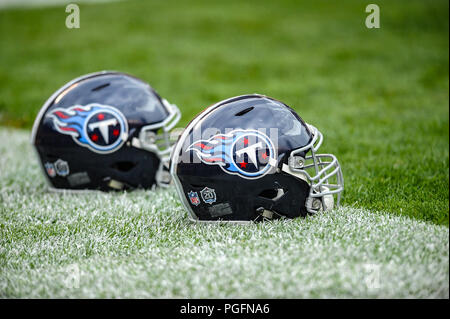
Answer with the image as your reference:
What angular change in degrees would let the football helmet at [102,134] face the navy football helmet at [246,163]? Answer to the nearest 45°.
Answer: approximately 45° to its right

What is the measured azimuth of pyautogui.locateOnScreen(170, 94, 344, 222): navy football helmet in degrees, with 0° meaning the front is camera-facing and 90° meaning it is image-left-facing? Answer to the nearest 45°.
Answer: approximately 270°

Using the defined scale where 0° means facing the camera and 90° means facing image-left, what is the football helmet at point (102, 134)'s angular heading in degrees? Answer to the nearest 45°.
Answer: approximately 270°

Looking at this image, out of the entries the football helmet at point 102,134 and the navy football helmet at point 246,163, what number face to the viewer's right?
2

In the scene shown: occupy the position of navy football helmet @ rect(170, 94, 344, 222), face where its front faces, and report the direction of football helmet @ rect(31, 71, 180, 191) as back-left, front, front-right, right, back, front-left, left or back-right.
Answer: back-left
